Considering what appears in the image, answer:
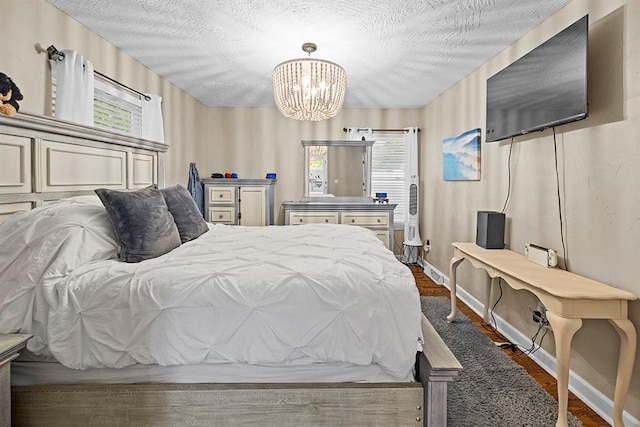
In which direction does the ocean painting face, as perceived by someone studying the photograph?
facing the viewer and to the left of the viewer

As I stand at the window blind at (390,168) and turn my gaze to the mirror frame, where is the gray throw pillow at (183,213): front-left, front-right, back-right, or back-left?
front-left

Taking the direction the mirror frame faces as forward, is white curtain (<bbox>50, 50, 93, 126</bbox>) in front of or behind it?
in front

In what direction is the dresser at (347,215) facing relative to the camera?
toward the camera

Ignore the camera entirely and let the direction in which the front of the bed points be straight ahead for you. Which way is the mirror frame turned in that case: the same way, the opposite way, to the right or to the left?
to the right

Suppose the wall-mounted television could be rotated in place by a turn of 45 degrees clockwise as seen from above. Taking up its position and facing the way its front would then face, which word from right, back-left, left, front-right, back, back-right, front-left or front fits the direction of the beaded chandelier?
front

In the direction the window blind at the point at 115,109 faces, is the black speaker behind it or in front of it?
in front

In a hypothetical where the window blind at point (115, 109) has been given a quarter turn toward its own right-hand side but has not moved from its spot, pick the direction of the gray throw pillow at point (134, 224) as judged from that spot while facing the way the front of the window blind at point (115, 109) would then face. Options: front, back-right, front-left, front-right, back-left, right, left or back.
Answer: front-left

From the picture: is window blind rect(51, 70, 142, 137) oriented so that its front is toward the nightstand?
no

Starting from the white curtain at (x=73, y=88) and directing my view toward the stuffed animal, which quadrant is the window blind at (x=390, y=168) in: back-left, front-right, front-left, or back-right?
back-left

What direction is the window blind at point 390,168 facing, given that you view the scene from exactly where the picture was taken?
facing the viewer

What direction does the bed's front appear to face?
to the viewer's right

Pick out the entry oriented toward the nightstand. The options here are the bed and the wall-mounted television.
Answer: the wall-mounted television

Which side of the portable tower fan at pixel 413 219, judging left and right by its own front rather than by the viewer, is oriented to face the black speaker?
front

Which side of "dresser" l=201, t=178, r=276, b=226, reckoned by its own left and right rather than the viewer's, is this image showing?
front
